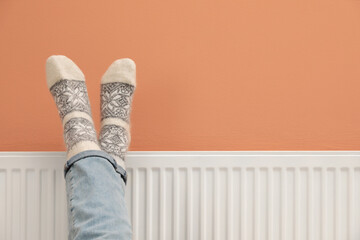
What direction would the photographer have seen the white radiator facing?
facing the viewer
